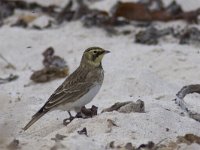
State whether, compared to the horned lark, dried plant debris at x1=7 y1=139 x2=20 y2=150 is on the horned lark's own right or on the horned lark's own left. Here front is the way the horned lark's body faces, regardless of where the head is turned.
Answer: on the horned lark's own right

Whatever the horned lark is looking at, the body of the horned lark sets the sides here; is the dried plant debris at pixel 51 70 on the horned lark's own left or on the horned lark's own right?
on the horned lark's own left

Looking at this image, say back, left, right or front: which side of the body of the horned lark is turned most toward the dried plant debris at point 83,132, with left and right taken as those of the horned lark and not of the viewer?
right

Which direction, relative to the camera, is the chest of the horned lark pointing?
to the viewer's right

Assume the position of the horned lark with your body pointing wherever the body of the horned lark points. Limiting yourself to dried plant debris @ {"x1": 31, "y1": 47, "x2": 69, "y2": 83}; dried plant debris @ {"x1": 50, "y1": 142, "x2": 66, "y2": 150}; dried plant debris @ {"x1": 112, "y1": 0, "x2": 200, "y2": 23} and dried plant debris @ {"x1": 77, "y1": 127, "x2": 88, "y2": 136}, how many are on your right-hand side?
2

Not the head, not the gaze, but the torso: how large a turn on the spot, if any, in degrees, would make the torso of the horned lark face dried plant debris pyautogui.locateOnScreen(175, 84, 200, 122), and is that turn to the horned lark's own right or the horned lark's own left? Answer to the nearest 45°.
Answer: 0° — it already faces it

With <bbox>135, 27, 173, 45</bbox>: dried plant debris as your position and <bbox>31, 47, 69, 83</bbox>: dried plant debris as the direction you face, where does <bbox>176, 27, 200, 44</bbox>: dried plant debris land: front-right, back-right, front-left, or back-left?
back-left

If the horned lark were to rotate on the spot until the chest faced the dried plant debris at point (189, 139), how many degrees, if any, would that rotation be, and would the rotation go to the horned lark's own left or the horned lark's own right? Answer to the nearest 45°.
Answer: approximately 45° to the horned lark's own right

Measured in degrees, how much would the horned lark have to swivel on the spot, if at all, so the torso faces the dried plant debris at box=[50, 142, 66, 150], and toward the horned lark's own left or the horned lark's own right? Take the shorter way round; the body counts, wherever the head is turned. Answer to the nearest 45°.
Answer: approximately 90° to the horned lark's own right
